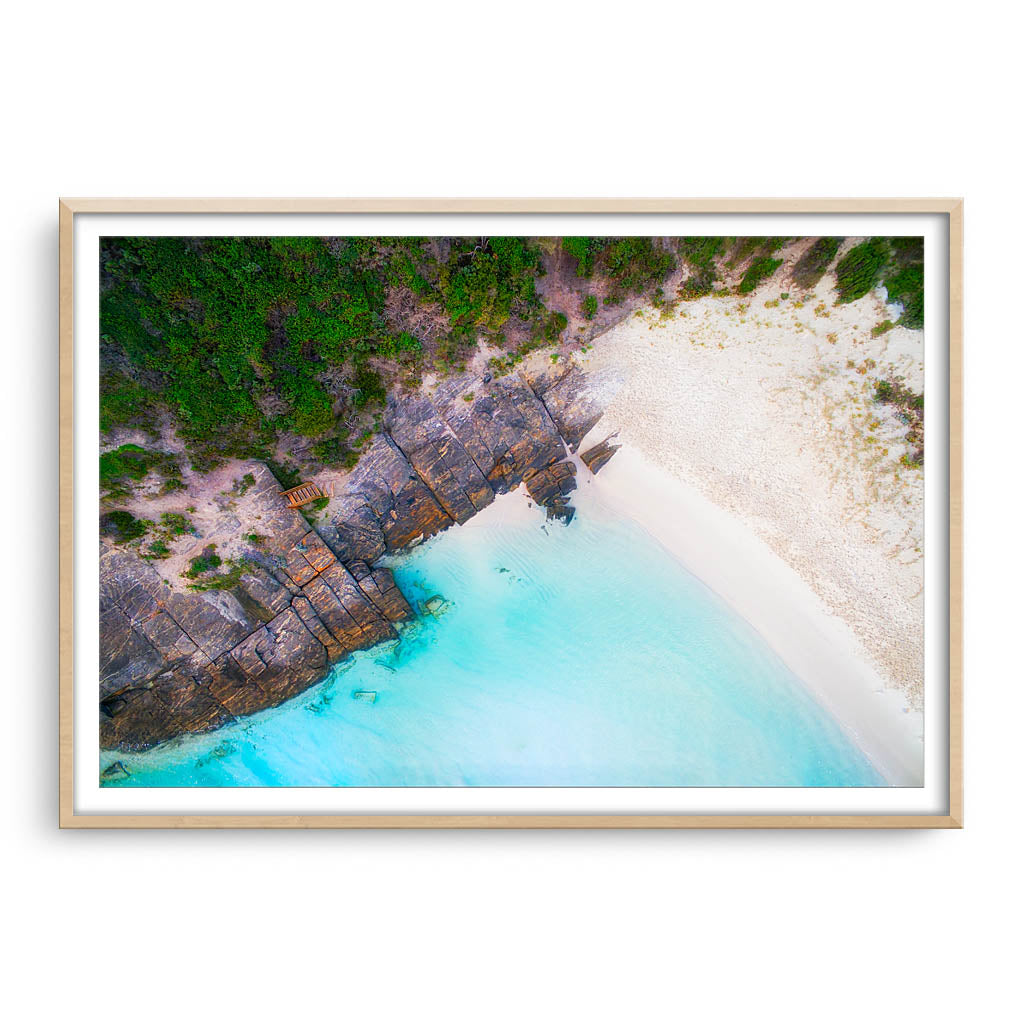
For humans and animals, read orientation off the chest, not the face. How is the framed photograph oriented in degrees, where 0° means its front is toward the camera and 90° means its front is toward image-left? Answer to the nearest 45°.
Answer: approximately 0°
